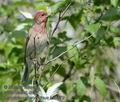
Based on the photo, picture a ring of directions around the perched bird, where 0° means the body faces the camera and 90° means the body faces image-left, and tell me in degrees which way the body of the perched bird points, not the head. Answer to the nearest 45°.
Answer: approximately 315°

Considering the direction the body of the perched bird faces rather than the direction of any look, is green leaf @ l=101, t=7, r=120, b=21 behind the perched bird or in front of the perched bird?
in front
